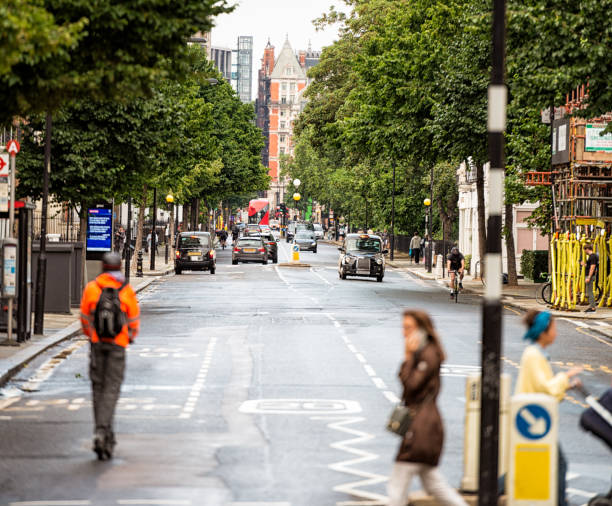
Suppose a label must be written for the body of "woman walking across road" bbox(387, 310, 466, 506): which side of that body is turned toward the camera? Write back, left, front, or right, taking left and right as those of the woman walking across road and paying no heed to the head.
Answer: left

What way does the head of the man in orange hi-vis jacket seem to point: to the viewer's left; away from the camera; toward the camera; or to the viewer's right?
away from the camera

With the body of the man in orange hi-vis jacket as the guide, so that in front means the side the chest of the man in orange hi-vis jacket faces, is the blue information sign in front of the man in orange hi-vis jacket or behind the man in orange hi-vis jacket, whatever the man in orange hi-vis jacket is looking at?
in front

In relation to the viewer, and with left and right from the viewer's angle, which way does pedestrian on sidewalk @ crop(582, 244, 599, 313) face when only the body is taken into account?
facing to the left of the viewer

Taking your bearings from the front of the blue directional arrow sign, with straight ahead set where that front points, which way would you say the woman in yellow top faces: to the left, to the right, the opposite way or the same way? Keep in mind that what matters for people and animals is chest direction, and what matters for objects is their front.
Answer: to the left

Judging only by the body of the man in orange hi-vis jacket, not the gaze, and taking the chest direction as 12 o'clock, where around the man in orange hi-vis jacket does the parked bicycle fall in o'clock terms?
The parked bicycle is roughly at 1 o'clock from the man in orange hi-vis jacket.

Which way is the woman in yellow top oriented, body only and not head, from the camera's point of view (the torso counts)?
to the viewer's right

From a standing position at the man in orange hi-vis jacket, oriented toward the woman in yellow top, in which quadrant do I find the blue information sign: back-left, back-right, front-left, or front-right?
back-left

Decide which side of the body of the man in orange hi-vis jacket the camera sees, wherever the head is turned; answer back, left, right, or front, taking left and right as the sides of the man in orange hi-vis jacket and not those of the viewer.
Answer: back

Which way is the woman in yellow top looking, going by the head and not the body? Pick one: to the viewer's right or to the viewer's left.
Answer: to the viewer's right

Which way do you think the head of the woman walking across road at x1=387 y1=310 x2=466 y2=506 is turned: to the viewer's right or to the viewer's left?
to the viewer's left
